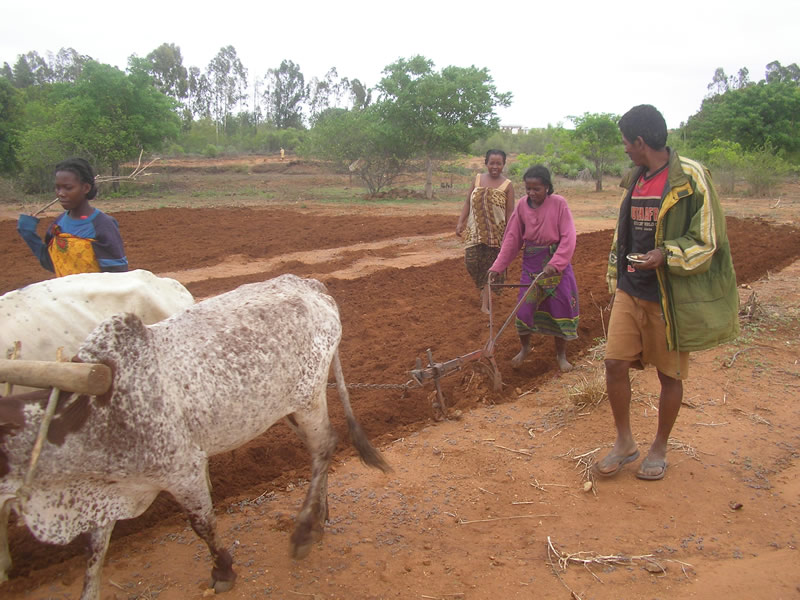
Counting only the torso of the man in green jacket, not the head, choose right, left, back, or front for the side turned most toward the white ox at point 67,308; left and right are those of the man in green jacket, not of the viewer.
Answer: front

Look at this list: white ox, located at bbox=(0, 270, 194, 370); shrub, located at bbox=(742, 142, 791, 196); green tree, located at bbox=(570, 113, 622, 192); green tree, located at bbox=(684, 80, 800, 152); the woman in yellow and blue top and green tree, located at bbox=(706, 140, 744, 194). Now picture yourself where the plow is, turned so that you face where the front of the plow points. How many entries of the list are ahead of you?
2

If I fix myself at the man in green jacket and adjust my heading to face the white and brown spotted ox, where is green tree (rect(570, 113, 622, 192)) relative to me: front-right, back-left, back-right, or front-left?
back-right

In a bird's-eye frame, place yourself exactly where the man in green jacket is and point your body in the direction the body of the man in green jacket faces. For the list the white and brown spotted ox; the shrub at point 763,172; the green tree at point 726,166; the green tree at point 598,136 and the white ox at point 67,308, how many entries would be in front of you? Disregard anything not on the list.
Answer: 2

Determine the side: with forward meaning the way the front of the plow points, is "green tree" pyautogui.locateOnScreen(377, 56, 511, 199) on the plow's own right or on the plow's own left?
on the plow's own right

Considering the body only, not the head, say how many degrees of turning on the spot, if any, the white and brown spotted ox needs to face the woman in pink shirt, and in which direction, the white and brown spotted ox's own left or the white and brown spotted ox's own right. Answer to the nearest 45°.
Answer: approximately 180°

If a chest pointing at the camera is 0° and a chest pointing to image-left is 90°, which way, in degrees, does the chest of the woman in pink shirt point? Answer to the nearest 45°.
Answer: approximately 45°

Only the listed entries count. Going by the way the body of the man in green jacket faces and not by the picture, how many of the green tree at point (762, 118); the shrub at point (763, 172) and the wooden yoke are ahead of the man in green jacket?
1

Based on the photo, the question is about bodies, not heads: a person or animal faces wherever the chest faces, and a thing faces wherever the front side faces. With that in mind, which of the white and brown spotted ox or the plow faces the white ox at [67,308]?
the plow

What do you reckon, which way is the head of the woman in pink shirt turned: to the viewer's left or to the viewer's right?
to the viewer's left

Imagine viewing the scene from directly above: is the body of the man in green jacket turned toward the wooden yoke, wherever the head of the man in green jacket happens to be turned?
yes

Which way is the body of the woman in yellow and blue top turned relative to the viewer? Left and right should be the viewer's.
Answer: facing the viewer and to the left of the viewer

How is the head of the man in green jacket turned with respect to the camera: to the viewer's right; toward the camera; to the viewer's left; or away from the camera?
to the viewer's left

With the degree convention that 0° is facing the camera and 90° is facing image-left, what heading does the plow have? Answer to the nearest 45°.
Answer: approximately 45°
